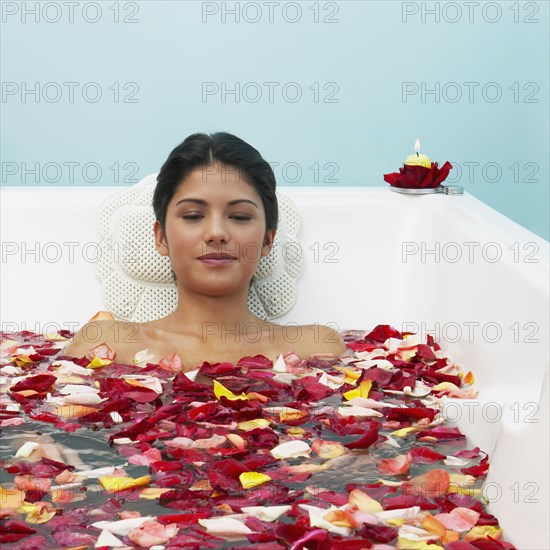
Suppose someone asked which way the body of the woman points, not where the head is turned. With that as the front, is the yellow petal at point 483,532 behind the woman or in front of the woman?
in front

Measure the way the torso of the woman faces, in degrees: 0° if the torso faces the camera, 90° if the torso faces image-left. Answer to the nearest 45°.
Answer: approximately 0°

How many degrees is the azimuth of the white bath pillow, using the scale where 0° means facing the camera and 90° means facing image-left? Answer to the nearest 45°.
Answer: approximately 0°

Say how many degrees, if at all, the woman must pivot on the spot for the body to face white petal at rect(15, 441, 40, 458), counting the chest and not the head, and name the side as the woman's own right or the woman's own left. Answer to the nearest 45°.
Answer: approximately 45° to the woman's own right

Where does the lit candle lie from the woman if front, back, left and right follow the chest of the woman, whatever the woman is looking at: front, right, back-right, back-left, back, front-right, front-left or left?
back-left

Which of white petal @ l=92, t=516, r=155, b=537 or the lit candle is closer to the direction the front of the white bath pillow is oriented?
the white petal

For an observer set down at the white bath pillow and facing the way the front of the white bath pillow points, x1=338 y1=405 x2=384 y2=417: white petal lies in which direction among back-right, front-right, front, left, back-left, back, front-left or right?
front-left
